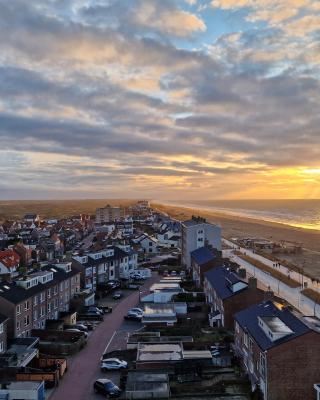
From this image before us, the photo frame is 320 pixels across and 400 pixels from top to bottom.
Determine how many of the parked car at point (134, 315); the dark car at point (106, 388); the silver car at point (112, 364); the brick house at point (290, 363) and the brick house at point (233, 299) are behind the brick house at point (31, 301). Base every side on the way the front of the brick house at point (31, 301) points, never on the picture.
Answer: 0

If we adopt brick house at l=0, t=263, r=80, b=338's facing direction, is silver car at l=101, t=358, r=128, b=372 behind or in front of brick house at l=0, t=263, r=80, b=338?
in front

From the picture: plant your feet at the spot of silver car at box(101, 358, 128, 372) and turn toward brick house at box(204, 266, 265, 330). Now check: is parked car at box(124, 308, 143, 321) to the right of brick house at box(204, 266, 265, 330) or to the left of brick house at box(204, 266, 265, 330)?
left

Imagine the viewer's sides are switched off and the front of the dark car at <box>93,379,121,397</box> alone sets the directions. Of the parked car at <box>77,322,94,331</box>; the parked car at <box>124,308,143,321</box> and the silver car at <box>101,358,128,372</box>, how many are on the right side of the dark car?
0

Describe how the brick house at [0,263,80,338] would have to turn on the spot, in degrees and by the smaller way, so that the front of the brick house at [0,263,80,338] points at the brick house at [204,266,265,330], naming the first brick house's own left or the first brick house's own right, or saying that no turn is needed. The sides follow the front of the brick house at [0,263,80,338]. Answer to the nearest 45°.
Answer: approximately 45° to the first brick house's own left

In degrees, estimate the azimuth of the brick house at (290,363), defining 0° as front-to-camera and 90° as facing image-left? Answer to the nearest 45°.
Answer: approximately 45°

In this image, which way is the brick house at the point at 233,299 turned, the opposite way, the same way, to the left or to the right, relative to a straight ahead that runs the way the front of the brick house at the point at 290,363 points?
the same way

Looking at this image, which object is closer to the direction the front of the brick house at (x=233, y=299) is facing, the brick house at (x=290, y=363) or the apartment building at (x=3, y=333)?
the apartment building

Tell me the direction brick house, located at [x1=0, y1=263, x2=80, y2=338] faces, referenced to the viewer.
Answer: facing the viewer and to the right of the viewer

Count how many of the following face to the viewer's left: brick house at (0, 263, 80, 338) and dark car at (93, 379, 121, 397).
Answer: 0
